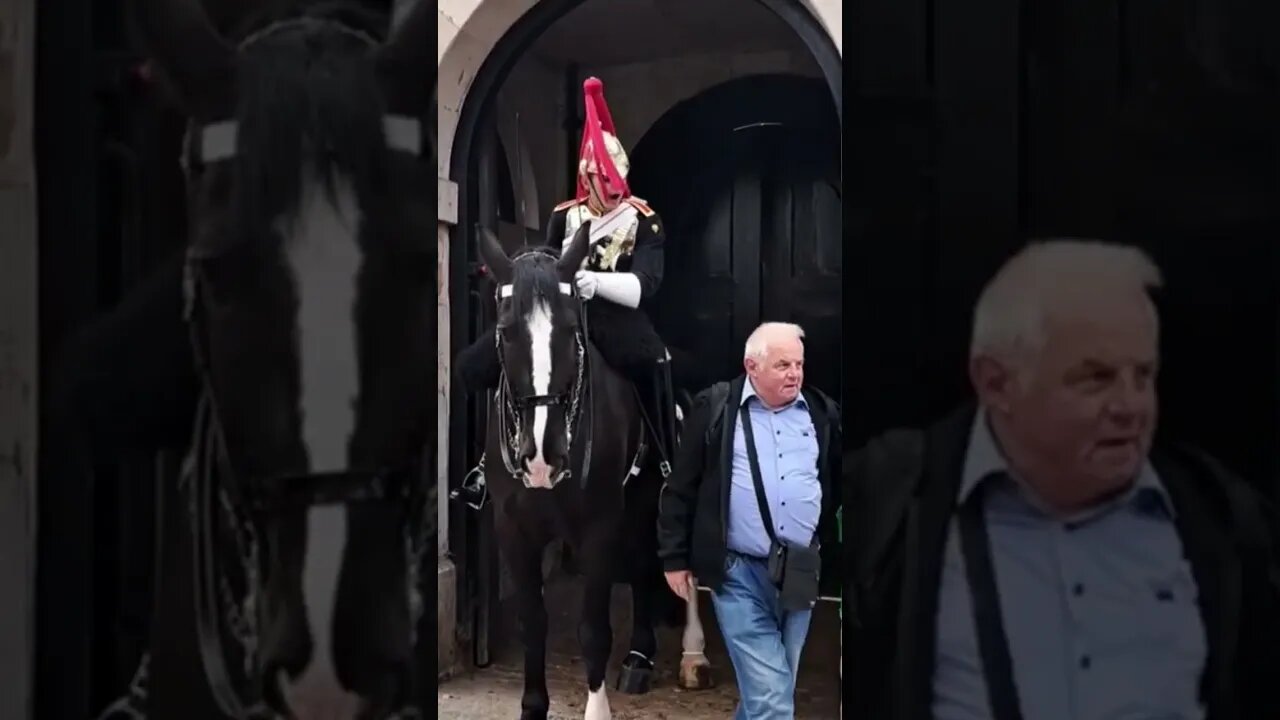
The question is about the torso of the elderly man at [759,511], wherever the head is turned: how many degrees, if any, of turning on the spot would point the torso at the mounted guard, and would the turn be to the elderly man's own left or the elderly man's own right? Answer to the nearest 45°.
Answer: approximately 180°

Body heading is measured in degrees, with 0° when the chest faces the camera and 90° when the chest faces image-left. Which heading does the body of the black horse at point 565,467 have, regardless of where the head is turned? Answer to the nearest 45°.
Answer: approximately 0°

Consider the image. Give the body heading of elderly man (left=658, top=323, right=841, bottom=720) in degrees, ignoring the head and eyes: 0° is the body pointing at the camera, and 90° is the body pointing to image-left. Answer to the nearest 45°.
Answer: approximately 315°

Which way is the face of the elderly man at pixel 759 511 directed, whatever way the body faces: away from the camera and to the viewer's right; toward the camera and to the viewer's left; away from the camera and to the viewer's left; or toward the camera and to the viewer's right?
toward the camera and to the viewer's right

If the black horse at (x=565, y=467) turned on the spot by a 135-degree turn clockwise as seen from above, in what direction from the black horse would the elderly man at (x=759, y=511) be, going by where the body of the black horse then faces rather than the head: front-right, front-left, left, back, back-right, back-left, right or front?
back
